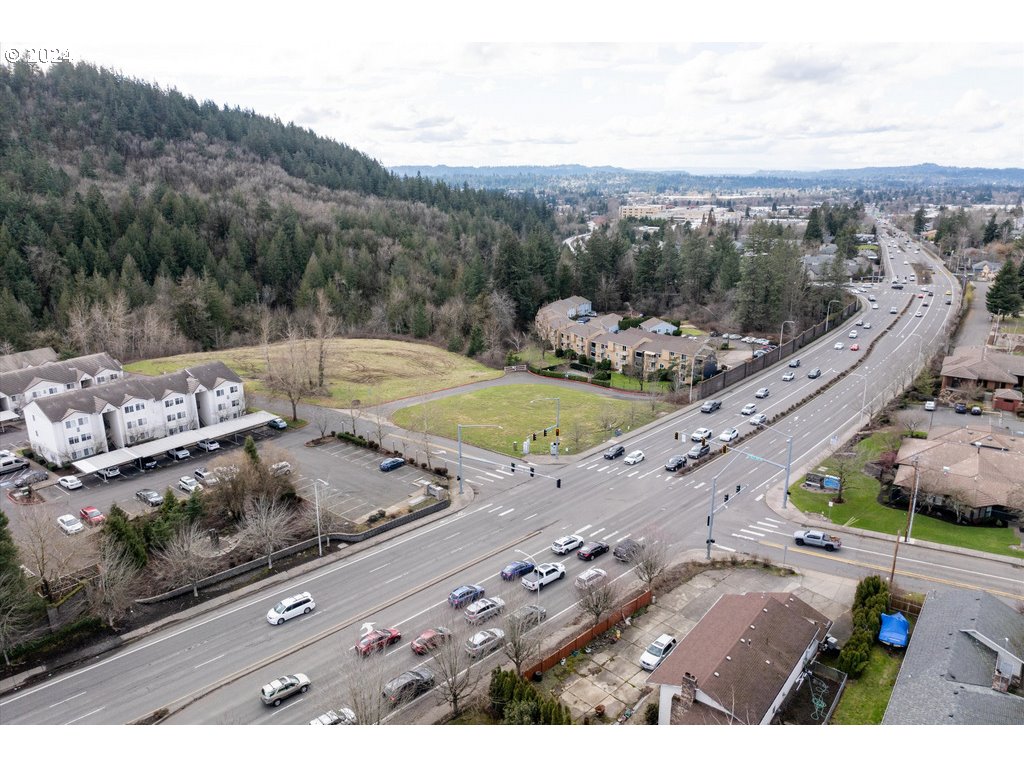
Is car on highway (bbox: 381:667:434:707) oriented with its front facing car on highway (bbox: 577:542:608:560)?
yes

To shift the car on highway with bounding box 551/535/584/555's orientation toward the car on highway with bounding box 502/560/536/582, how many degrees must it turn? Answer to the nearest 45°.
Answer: approximately 180°

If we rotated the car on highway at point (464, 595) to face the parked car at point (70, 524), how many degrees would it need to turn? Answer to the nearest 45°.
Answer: approximately 135° to its left

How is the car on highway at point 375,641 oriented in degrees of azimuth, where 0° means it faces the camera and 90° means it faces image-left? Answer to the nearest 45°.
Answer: approximately 225°

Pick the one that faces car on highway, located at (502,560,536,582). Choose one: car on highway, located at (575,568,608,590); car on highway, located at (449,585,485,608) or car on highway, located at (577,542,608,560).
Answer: car on highway, located at (449,585,485,608)

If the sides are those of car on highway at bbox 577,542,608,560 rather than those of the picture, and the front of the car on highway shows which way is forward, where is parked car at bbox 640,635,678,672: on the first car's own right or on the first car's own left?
on the first car's own right

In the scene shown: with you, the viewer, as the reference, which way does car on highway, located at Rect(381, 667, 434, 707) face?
facing away from the viewer and to the right of the viewer

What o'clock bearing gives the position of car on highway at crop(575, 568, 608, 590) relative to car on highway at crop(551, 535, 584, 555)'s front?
car on highway at crop(575, 568, 608, 590) is roughly at 4 o'clock from car on highway at crop(551, 535, 584, 555).

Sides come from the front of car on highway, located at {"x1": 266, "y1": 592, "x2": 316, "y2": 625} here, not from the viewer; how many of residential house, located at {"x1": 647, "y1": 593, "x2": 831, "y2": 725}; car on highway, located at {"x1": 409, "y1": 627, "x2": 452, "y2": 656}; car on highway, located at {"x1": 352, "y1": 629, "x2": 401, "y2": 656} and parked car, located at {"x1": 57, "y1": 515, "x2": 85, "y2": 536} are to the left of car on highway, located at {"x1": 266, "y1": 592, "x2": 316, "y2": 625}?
3

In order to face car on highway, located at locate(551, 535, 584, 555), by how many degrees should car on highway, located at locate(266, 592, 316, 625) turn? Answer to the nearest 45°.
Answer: approximately 135° to its left

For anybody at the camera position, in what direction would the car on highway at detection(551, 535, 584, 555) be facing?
facing away from the viewer and to the right of the viewer

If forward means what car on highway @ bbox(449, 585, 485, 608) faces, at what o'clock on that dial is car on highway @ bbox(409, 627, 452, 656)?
car on highway @ bbox(409, 627, 452, 656) is roughly at 5 o'clock from car on highway @ bbox(449, 585, 485, 608).
